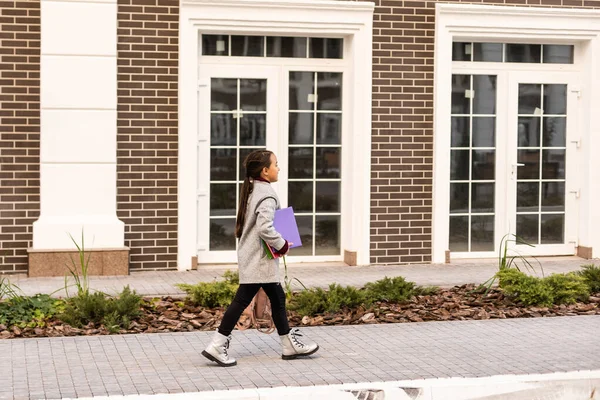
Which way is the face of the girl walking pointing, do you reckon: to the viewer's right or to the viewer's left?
to the viewer's right

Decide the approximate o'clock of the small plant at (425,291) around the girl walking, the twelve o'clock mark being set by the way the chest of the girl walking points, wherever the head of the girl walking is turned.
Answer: The small plant is roughly at 10 o'clock from the girl walking.

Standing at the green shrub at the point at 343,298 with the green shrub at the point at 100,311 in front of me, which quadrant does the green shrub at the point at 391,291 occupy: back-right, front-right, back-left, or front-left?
back-right

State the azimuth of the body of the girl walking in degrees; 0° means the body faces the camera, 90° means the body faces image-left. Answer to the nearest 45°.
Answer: approximately 270°

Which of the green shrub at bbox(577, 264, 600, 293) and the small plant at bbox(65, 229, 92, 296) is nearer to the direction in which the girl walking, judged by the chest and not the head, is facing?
the green shrub

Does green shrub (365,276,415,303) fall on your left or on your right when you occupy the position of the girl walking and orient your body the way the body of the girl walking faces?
on your left

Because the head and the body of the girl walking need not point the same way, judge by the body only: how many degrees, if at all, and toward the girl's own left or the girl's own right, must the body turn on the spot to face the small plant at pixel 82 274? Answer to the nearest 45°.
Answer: approximately 135° to the girl's own left

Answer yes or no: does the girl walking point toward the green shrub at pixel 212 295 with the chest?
no

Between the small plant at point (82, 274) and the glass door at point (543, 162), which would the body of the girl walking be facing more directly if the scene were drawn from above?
the glass door

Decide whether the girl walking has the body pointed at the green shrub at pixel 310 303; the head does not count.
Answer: no

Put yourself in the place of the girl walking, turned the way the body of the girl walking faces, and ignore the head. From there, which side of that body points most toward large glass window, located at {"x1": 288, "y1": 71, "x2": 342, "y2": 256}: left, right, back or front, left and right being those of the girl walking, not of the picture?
left

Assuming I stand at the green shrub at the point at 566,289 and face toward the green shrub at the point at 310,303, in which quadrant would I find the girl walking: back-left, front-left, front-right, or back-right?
front-left

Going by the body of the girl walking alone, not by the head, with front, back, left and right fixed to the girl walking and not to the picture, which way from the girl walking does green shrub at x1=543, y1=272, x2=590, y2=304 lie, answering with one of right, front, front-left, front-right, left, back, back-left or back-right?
front-left
